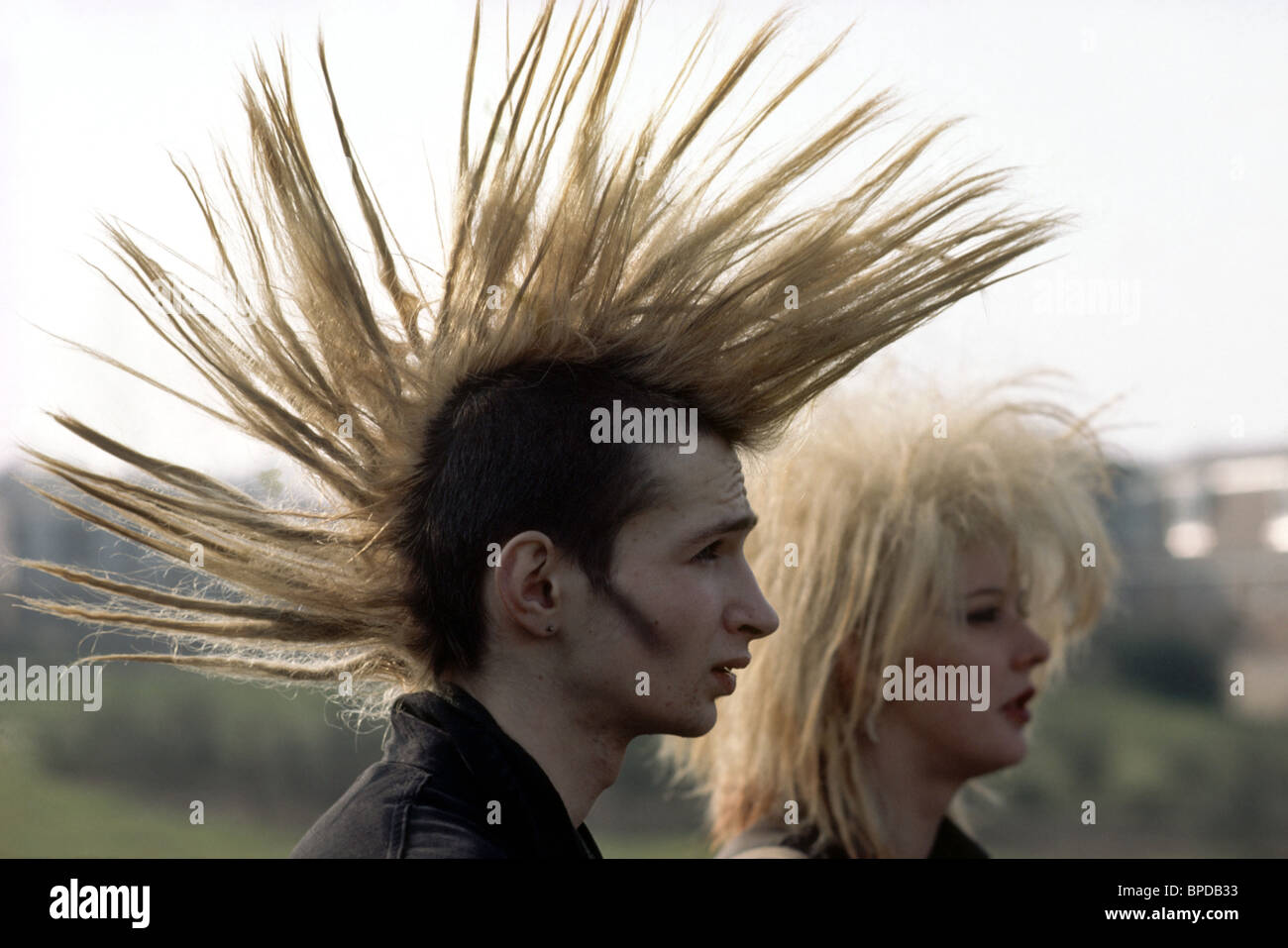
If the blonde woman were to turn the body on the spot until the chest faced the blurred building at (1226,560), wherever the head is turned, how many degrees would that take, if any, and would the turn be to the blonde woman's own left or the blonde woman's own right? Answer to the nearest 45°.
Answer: approximately 90° to the blonde woman's own left

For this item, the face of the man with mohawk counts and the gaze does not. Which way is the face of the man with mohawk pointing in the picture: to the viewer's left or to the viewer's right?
to the viewer's right

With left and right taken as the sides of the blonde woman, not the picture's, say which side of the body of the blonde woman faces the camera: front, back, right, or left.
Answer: right

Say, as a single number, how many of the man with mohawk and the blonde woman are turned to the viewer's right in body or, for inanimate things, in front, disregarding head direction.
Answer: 2

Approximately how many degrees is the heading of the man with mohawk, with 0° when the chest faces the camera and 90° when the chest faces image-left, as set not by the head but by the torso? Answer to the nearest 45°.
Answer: approximately 270°

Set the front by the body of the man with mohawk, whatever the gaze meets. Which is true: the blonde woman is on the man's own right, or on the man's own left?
on the man's own left

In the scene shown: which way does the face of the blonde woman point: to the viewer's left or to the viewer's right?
to the viewer's right
